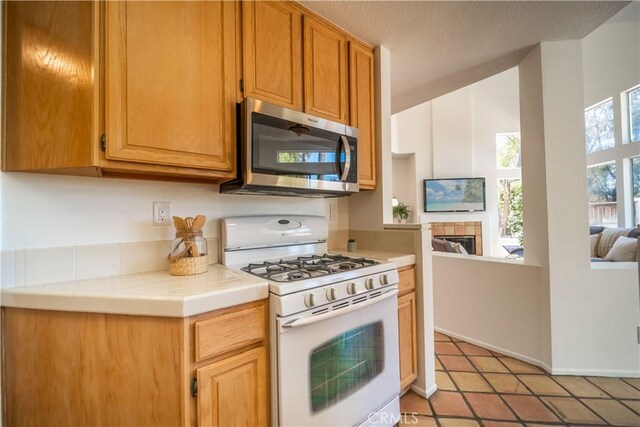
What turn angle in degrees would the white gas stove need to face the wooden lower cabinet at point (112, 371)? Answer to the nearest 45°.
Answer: approximately 90° to its right

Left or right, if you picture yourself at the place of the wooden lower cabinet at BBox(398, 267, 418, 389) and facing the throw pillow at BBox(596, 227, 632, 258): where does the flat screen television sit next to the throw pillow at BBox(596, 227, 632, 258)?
left

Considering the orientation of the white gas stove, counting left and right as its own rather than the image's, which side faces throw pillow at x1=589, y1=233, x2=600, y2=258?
left

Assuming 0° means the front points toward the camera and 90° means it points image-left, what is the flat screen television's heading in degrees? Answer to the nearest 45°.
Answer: approximately 0°

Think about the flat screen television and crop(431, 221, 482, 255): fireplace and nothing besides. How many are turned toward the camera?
2

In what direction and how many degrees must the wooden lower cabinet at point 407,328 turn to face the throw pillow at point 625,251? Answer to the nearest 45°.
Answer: approximately 90° to its left
